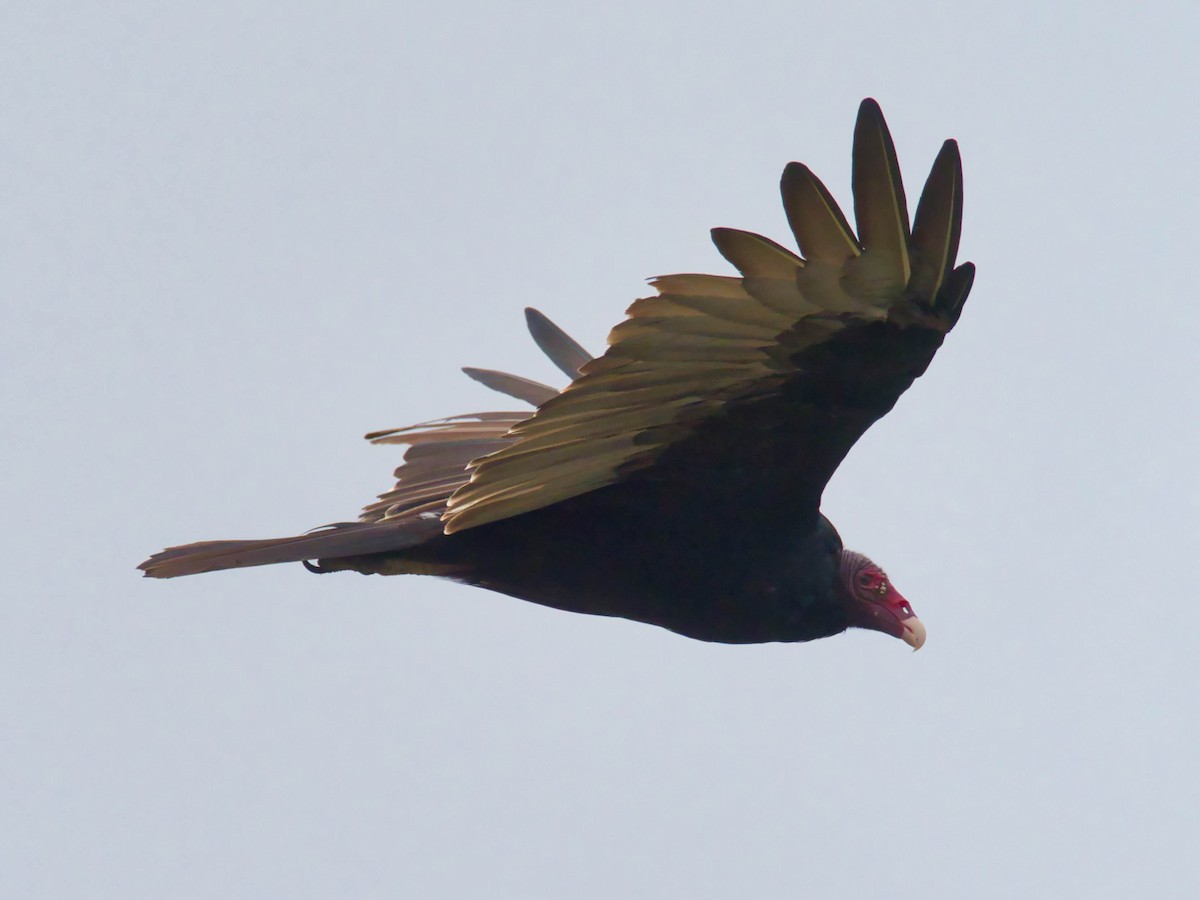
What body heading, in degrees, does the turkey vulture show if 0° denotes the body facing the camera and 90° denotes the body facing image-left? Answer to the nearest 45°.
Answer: approximately 270°
